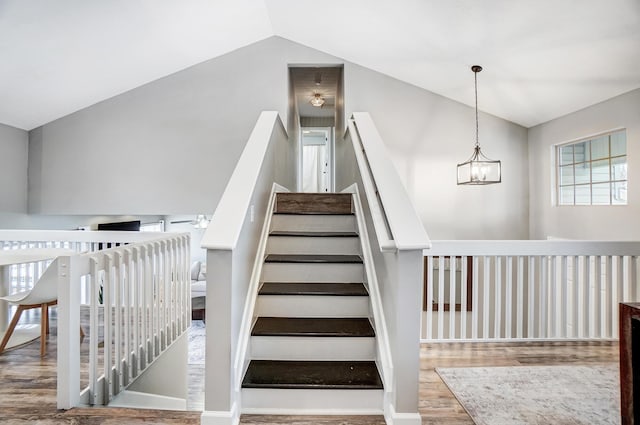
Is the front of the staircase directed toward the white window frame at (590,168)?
no

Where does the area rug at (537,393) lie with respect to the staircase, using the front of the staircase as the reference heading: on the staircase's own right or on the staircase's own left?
on the staircase's own left

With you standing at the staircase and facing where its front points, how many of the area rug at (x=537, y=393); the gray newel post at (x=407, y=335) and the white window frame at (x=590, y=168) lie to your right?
0

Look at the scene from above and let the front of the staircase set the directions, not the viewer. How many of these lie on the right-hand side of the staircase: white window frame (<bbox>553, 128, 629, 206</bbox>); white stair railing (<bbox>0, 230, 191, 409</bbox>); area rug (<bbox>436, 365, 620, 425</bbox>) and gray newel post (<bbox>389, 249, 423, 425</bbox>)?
1

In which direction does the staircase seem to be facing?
toward the camera

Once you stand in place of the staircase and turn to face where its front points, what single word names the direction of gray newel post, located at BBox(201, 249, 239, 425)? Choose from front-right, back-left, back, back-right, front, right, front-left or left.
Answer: front-right

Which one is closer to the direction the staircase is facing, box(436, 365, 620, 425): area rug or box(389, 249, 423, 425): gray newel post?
the gray newel post

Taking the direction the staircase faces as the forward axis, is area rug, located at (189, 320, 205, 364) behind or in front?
behind

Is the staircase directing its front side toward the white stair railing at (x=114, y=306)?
no
